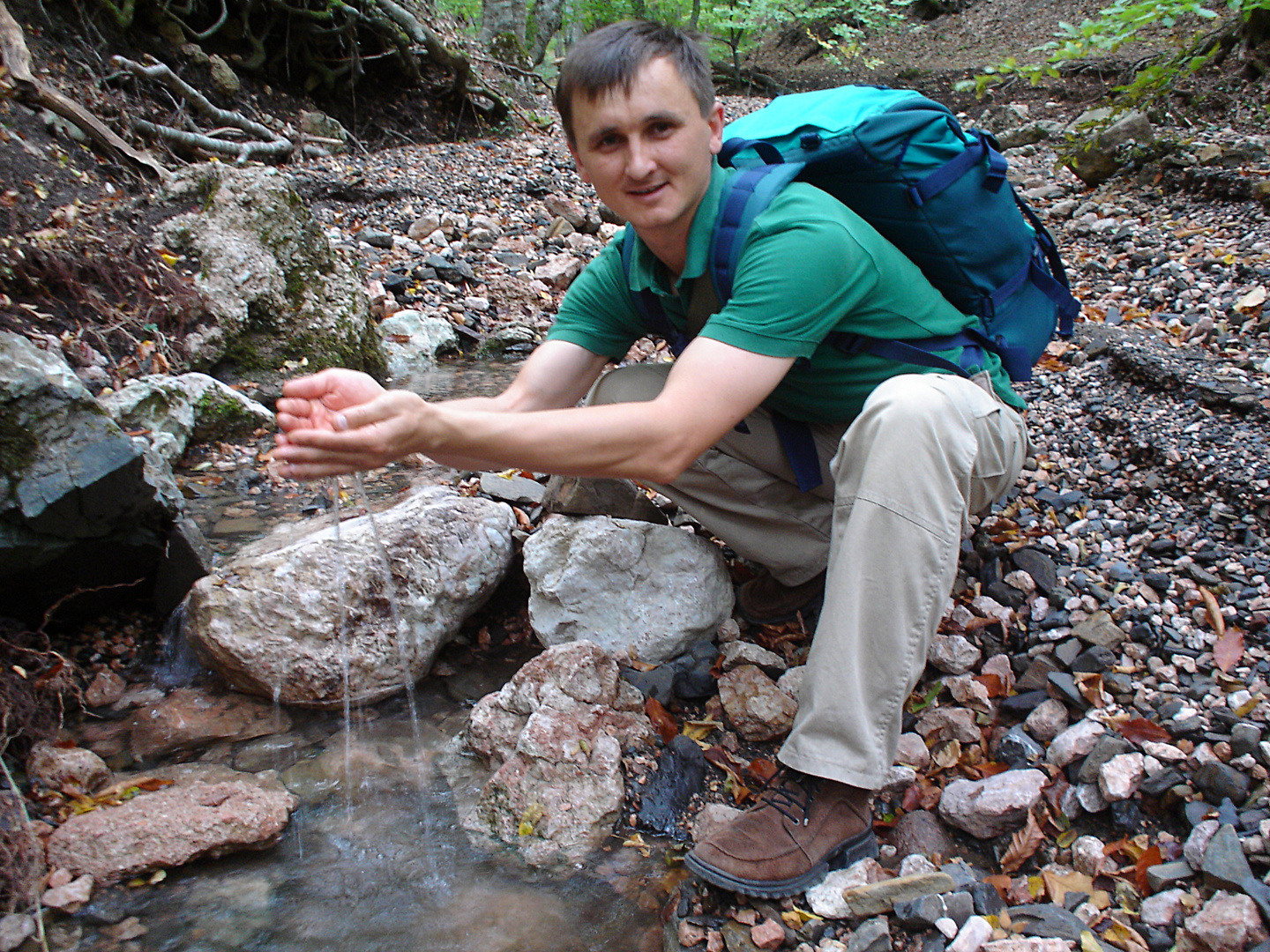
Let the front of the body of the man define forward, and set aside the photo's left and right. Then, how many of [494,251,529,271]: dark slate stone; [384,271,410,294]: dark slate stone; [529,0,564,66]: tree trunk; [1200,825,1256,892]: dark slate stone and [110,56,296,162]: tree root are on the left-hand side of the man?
1

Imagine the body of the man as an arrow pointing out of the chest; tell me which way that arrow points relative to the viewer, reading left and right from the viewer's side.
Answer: facing the viewer and to the left of the viewer

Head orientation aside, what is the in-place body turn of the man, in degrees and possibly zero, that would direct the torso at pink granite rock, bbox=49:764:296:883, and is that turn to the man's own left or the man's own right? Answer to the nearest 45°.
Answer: approximately 45° to the man's own right

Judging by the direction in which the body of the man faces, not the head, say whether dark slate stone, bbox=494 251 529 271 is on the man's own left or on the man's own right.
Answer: on the man's own right

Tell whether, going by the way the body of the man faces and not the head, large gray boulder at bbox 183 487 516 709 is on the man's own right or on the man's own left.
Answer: on the man's own right

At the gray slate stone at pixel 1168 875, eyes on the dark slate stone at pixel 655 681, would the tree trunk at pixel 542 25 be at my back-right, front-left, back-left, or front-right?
front-right

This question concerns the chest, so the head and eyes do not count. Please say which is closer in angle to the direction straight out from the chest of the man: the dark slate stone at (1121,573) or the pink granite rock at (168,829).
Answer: the pink granite rock

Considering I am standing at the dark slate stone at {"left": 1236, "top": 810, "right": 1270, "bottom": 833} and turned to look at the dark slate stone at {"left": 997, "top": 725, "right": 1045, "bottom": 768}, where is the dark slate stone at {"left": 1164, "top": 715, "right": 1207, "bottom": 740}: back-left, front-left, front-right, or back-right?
front-right
